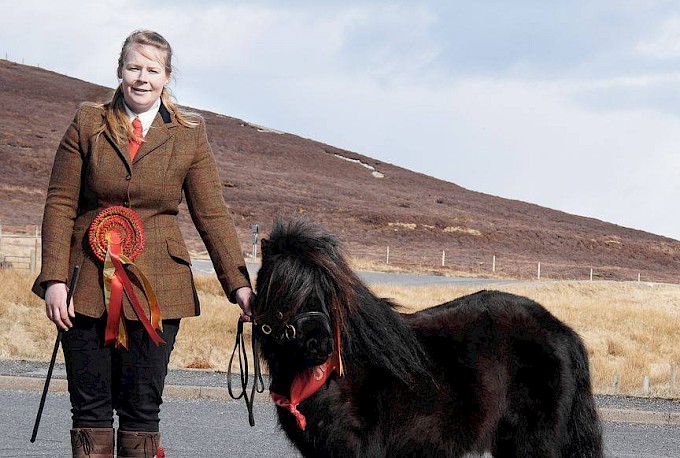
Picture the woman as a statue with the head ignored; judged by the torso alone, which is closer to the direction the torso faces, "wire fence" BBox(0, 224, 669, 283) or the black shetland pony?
the black shetland pony

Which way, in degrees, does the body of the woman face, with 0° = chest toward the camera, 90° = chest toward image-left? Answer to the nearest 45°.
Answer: approximately 0°

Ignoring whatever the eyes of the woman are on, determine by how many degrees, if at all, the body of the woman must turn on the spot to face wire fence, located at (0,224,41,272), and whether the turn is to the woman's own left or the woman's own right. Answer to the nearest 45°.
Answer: approximately 180°

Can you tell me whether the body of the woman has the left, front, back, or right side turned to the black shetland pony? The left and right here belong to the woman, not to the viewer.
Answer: left
